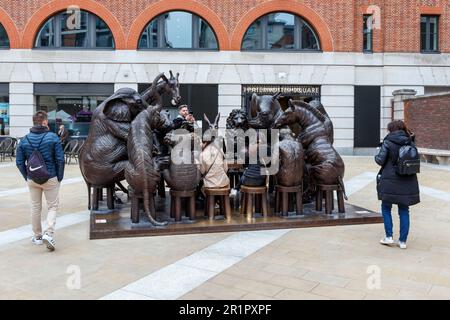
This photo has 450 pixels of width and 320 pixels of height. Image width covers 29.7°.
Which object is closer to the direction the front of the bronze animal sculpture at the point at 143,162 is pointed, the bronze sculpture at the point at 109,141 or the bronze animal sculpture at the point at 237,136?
the bronze animal sculpture

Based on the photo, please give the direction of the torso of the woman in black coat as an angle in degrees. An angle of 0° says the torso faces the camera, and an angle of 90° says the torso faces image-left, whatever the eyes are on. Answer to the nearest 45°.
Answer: approximately 135°

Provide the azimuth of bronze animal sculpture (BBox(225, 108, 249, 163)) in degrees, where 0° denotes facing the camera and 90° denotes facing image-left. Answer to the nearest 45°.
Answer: approximately 0°

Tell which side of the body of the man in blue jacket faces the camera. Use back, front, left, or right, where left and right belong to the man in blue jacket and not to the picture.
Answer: back

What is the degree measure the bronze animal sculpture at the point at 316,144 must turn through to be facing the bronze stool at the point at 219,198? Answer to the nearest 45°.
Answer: approximately 45° to its left

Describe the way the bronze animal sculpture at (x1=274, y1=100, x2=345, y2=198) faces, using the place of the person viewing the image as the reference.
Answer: facing to the left of the viewer

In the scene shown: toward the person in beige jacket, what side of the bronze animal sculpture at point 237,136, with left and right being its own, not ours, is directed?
front

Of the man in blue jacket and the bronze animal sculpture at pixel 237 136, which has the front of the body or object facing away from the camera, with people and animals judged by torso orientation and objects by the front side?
the man in blue jacket

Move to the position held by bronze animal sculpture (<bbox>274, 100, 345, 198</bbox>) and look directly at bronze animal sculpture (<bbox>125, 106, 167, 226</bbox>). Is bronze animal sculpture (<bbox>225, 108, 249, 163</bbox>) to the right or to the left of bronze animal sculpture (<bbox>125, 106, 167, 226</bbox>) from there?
right

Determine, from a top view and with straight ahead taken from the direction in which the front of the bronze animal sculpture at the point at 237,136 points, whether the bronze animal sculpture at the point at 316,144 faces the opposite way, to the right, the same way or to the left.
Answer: to the right

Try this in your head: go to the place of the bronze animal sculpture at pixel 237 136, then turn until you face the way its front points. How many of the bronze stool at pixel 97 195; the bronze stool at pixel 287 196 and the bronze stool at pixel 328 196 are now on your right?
1
